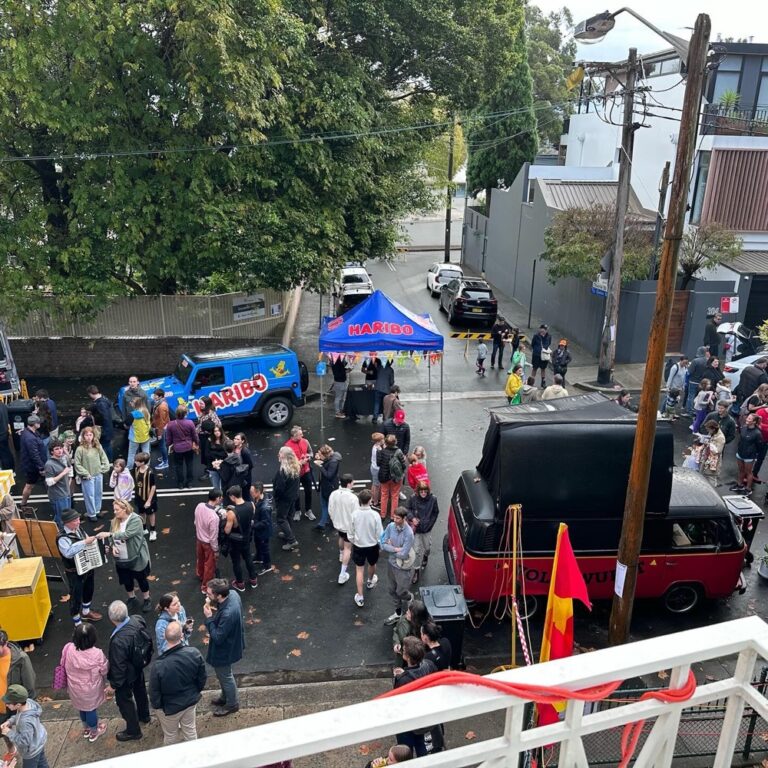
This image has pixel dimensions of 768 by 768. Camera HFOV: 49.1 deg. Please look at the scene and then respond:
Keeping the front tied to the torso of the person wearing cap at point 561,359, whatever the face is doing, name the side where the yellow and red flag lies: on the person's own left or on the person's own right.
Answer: on the person's own left

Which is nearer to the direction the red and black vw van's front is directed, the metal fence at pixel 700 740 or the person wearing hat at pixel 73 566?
the metal fence

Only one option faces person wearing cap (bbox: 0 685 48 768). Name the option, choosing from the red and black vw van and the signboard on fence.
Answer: the signboard on fence

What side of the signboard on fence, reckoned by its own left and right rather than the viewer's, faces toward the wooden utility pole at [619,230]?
left

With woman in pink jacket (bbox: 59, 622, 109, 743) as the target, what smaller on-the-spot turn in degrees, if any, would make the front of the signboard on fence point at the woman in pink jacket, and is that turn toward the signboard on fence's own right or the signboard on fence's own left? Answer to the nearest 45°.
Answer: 0° — it already faces them

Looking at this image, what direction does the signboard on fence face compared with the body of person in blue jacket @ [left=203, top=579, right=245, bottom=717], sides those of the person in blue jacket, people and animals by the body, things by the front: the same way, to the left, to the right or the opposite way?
to the left

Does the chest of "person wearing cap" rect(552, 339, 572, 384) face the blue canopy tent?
no

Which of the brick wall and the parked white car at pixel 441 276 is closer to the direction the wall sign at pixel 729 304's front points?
the brick wall

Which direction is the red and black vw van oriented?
to the viewer's right

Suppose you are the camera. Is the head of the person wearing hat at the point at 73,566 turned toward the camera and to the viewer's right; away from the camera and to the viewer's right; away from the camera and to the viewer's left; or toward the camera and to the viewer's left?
toward the camera and to the viewer's right

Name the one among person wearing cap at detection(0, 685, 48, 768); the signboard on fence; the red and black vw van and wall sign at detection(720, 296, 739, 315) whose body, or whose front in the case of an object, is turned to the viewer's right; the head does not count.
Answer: the red and black vw van
